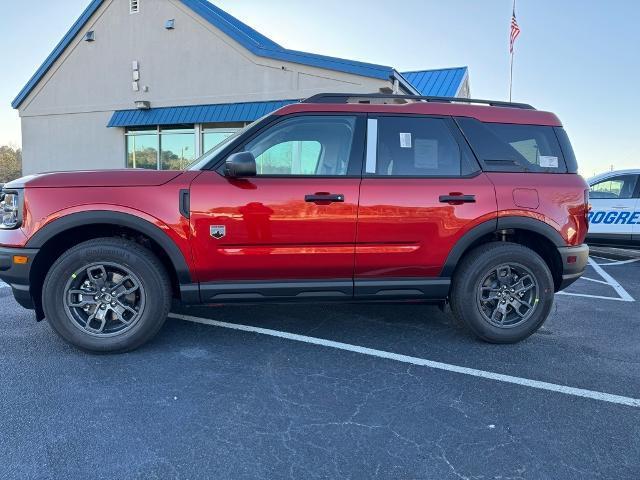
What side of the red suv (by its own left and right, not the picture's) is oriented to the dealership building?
right

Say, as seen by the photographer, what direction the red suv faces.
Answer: facing to the left of the viewer

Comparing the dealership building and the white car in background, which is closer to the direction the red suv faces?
the dealership building

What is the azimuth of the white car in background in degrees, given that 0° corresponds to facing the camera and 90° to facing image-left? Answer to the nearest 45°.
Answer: approximately 90°

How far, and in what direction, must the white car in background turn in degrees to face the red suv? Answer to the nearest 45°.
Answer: approximately 90° to its left

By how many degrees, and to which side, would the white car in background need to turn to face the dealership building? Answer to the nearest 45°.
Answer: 0° — it already faces it

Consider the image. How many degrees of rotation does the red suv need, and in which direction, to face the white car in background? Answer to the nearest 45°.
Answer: approximately 135° to its right

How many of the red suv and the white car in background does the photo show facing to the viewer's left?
2
